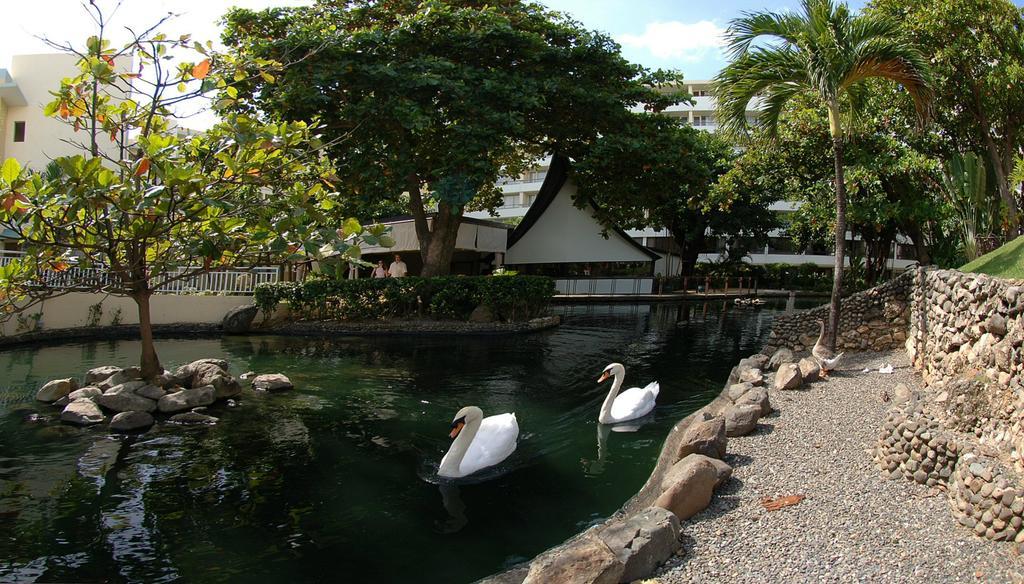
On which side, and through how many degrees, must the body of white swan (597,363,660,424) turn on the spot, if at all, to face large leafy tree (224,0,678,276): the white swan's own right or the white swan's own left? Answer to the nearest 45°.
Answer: approximately 90° to the white swan's own right

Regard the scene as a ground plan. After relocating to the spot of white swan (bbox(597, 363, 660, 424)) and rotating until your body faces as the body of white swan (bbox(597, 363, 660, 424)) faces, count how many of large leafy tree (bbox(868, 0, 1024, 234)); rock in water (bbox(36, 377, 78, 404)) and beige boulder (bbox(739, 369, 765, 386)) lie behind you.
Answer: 2

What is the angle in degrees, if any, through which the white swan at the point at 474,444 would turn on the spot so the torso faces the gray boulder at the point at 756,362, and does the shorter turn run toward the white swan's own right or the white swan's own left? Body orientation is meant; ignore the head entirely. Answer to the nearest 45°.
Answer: approximately 180°

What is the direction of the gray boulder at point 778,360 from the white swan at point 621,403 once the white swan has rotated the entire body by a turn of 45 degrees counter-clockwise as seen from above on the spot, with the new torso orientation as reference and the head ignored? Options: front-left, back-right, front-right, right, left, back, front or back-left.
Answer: back-left

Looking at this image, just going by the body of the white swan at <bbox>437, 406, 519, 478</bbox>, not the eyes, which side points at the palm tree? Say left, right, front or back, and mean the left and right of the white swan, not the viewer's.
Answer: back

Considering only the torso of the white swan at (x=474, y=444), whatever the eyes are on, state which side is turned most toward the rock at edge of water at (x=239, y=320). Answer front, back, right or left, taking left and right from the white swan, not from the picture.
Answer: right

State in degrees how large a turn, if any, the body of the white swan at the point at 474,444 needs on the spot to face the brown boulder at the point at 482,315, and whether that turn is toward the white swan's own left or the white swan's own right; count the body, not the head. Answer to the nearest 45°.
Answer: approximately 135° to the white swan's own right

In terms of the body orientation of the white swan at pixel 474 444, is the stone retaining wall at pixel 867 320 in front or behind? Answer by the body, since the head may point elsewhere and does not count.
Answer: behind

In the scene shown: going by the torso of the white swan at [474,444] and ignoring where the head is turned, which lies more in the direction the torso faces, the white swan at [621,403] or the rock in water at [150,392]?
the rock in water

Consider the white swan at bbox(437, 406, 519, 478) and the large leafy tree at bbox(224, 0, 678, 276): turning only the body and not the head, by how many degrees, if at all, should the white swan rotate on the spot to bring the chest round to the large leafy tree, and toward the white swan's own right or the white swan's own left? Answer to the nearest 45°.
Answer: approximately 135° to the white swan's own right

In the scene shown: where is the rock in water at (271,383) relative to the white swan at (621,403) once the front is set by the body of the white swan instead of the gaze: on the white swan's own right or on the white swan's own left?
on the white swan's own right
